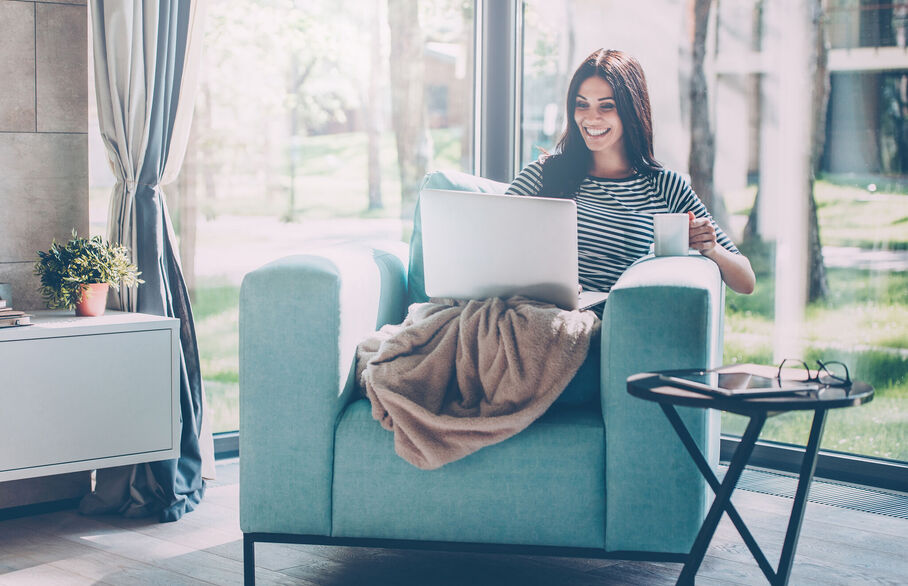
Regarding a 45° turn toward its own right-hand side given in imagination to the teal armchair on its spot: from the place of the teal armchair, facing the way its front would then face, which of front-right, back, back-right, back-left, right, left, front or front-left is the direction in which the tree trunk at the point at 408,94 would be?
back-right

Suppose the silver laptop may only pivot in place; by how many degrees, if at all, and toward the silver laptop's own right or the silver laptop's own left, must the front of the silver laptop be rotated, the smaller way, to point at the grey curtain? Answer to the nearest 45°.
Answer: approximately 90° to the silver laptop's own left

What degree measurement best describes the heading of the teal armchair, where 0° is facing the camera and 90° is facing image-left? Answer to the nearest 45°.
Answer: approximately 0°

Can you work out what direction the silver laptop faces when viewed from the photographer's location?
facing away from the viewer and to the right of the viewer

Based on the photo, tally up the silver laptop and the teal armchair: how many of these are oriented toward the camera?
1

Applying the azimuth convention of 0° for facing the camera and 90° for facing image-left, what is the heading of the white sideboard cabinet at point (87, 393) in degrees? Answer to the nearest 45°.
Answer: approximately 315°

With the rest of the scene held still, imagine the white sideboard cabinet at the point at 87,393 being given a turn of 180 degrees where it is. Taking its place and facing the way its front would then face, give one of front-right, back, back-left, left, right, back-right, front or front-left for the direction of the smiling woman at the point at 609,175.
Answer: back-right

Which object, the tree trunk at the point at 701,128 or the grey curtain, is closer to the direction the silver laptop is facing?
the tree trunk

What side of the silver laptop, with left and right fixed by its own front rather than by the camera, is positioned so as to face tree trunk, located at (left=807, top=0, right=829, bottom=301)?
front
